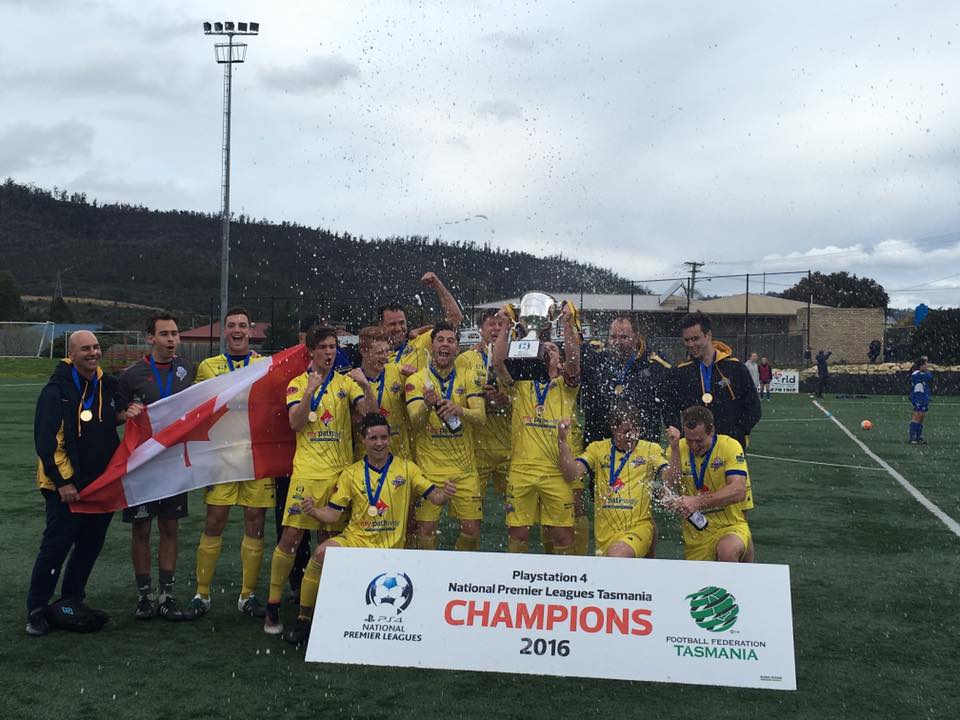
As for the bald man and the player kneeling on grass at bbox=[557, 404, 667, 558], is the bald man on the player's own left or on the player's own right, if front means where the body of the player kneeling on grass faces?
on the player's own right

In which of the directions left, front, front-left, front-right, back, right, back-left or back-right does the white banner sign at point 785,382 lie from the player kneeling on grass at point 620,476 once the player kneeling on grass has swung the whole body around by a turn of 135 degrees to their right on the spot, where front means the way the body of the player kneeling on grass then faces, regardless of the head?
front-right

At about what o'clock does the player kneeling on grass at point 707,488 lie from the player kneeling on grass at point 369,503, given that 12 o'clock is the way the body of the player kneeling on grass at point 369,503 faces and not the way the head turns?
the player kneeling on grass at point 707,488 is roughly at 9 o'clock from the player kneeling on grass at point 369,503.

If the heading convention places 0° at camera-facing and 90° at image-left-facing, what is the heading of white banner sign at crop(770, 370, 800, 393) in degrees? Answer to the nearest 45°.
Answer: approximately 0°
